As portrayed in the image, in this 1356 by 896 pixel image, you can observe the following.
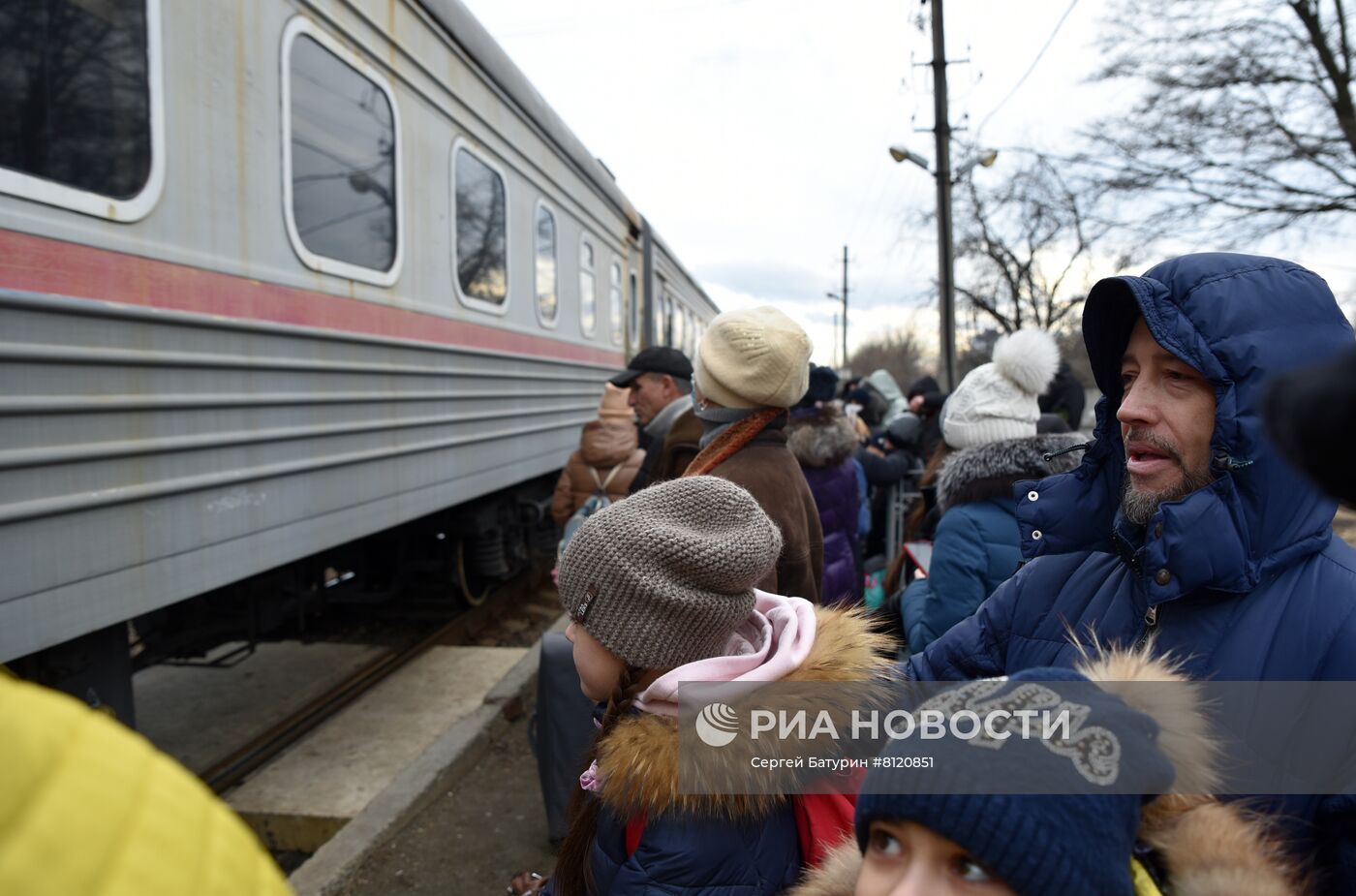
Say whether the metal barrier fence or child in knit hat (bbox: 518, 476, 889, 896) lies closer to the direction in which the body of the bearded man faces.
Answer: the child in knit hat

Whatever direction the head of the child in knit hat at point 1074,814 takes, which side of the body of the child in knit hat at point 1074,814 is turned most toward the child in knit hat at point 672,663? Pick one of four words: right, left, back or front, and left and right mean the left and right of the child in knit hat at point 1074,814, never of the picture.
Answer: right

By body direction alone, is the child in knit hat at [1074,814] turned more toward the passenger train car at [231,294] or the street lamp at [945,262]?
the passenger train car

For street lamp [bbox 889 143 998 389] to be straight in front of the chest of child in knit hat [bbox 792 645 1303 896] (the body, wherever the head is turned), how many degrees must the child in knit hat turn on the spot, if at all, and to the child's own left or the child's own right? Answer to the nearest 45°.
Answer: approximately 135° to the child's own right

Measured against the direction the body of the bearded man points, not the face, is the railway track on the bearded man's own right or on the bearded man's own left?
on the bearded man's own right

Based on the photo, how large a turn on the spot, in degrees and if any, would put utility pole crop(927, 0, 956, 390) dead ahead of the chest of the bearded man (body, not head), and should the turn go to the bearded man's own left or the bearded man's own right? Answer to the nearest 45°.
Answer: approximately 135° to the bearded man's own right

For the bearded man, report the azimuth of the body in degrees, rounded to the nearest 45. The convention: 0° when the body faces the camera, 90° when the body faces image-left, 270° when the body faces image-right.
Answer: approximately 45°

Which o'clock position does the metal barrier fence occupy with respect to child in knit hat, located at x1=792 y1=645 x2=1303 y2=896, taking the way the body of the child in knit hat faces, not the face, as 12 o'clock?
The metal barrier fence is roughly at 4 o'clock from the child in knit hat.

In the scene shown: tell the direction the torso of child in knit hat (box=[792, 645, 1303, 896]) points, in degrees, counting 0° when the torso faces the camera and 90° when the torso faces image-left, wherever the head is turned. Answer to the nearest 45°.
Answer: approximately 45°

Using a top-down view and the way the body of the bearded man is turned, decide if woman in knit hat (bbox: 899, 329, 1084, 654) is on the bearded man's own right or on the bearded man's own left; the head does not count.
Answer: on the bearded man's own right
